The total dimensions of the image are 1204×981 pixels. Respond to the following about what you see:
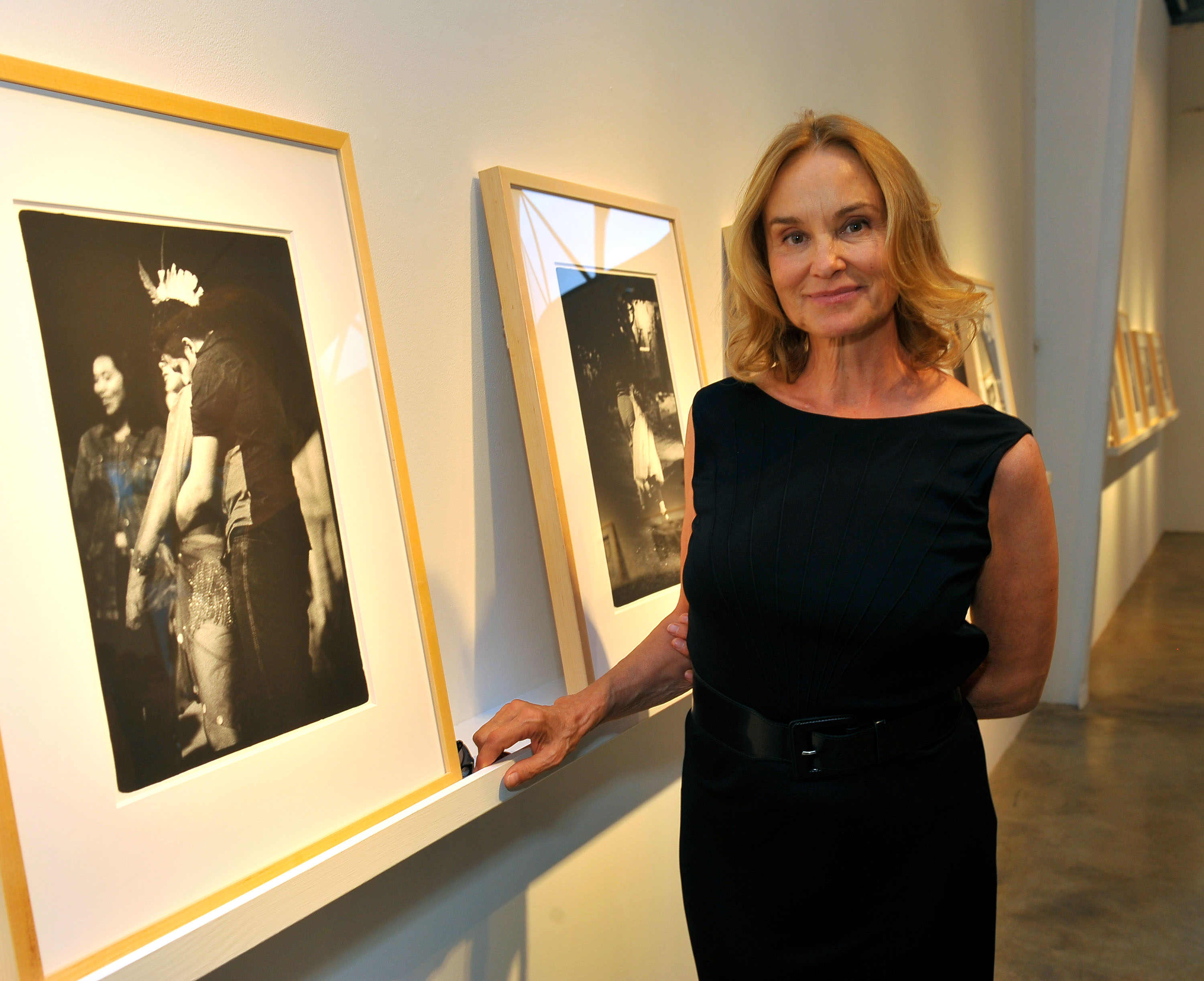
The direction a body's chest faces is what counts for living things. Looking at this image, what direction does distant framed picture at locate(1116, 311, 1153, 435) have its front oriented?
to the viewer's right

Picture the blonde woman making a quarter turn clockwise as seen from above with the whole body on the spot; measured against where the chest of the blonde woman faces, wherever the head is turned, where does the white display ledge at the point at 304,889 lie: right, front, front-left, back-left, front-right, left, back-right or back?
front-left

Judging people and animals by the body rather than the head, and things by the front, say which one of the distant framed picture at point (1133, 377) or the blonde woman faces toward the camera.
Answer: the blonde woman

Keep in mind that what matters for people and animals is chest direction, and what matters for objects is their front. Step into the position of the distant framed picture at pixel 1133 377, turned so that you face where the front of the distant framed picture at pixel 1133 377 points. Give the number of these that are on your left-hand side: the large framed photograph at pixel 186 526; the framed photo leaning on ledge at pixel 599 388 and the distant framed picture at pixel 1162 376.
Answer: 1

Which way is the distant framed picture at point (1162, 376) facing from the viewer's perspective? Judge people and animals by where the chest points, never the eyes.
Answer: to the viewer's right

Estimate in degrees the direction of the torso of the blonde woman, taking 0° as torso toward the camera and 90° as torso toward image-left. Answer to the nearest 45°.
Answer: approximately 0°

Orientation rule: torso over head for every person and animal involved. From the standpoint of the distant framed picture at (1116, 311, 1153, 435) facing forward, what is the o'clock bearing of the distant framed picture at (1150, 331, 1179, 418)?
the distant framed picture at (1150, 331, 1179, 418) is roughly at 9 o'clock from the distant framed picture at (1116, 311, 1153, 435).

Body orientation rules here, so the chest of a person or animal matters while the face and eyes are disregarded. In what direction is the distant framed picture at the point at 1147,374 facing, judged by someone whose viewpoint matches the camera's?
facing to the right of the viewer

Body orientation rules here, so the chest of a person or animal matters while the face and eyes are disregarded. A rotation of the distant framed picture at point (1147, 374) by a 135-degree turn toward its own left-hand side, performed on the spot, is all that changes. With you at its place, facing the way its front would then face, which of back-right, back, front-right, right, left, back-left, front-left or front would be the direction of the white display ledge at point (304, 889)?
back-left

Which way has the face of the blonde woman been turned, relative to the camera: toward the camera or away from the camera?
toward the camera

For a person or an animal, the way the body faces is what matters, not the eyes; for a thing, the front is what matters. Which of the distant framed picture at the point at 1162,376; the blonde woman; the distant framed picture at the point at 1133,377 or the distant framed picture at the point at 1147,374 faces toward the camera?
the blonde woman

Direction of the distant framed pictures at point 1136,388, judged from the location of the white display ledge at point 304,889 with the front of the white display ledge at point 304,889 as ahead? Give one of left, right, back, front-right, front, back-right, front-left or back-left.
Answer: left

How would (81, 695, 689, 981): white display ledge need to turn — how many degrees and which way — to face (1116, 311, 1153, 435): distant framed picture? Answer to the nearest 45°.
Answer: approximately 90° to its left

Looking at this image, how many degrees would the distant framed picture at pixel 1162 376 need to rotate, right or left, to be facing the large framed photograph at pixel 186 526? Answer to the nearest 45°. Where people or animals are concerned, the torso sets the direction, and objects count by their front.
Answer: approximately 90° to its right

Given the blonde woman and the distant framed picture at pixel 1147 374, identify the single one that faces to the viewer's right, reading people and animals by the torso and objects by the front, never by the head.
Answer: the distant framed picture

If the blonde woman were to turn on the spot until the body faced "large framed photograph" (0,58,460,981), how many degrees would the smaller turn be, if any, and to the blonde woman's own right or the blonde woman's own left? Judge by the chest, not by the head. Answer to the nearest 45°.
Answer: approximately 45° to the blonde woman's own right
